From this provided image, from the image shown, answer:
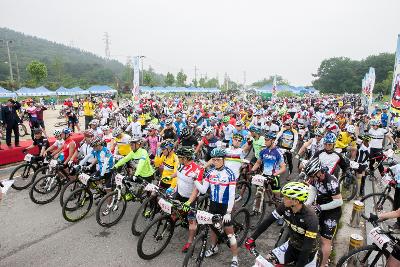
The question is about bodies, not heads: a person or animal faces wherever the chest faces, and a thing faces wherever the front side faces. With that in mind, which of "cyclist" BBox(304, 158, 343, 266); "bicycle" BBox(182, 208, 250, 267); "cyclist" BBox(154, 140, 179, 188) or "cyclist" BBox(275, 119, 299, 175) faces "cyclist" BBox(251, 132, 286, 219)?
"cyclist" BBox(275, 119, 299, 175)

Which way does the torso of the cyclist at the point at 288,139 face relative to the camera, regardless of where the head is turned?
toward the camera

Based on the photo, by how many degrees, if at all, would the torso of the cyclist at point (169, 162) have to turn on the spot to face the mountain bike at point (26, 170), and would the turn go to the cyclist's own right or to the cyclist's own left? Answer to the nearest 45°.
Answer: approximately 90° to the cyclist's own right

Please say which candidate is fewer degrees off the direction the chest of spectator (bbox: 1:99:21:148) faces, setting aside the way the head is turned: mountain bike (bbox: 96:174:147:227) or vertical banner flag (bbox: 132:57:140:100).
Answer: the mountain bike

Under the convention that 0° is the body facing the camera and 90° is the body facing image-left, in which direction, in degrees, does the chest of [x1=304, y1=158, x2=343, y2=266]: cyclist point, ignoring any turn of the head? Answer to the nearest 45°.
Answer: approximately 45°

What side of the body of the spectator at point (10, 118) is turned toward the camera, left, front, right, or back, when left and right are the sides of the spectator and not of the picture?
front

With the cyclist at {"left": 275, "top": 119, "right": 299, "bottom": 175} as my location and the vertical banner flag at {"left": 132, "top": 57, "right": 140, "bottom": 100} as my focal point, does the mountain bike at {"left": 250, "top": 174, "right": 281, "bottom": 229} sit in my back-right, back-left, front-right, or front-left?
back-left

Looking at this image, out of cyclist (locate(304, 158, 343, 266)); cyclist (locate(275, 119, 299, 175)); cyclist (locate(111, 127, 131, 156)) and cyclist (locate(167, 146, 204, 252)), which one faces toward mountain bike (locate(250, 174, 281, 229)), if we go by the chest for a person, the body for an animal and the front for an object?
cyclist (locate(275, 119, 299, 175))

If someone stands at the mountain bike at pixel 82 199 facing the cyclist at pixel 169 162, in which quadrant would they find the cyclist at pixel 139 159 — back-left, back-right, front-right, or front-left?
front-left

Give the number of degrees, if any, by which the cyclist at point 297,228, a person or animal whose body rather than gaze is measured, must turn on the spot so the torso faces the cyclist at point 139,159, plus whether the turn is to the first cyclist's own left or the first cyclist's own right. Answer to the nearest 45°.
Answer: approximately 90° to the first cyclist's own right

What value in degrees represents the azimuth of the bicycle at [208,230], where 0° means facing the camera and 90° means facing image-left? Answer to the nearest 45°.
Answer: approximately 45°
